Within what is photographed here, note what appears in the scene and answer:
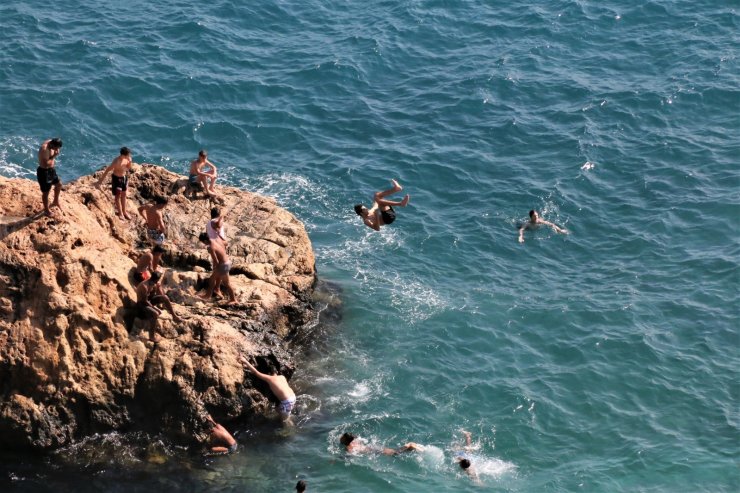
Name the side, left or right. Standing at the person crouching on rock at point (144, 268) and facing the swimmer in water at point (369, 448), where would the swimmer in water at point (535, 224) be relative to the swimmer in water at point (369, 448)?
left

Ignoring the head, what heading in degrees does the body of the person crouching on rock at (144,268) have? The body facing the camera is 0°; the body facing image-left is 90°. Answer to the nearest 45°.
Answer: approximately 270°

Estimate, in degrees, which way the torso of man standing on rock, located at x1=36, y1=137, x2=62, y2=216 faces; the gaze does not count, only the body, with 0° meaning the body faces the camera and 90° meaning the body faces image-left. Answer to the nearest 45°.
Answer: approximately 315°

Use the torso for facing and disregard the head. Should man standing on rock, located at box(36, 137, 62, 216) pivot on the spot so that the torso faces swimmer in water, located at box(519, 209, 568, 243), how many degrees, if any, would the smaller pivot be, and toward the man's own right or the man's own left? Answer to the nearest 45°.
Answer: approximately 45° to the man's own left

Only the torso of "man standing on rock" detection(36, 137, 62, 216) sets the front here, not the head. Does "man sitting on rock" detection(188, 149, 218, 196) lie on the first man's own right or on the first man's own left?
on the first man's own left
